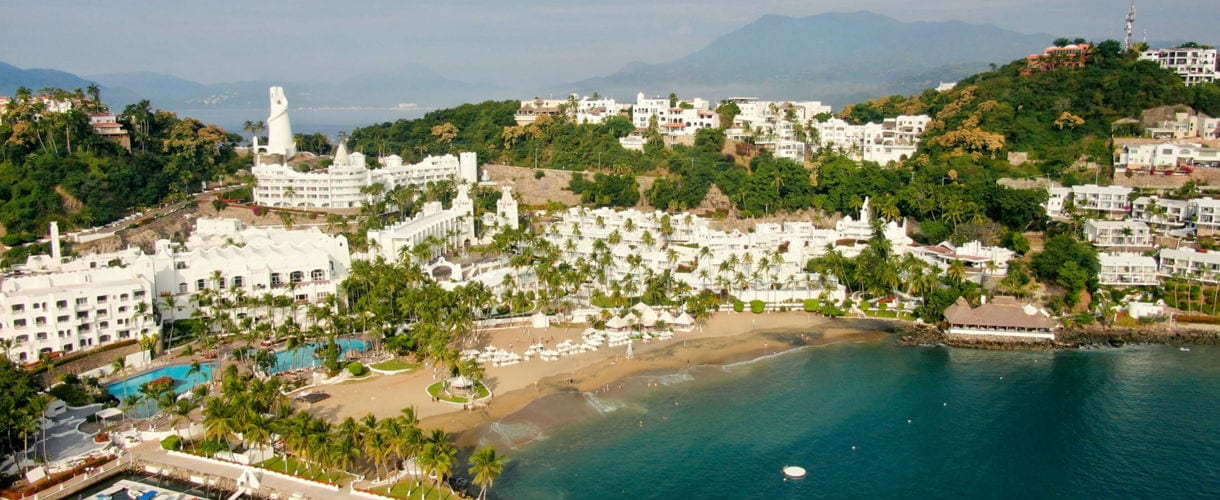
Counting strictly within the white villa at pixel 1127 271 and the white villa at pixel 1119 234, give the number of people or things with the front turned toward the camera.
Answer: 2

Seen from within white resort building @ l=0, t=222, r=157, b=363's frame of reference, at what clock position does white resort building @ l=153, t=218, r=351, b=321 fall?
white resort building @ l=153, t=218, r=351, b=321 is roughly at 10 o'clock from white resort building @ l=0, t=222, r=157, b=363.

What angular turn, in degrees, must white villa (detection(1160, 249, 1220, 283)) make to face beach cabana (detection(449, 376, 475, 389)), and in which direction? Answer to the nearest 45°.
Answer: approximately 45° to its right

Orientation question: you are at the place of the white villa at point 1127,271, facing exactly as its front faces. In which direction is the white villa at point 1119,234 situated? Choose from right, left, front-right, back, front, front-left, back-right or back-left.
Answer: back

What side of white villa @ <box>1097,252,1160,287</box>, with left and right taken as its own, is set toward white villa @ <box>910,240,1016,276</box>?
right

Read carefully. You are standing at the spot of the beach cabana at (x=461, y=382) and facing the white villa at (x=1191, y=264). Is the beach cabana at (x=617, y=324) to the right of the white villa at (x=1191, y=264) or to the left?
left

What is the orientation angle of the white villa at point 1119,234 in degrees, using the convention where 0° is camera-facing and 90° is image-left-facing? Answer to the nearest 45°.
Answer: approximately 0°

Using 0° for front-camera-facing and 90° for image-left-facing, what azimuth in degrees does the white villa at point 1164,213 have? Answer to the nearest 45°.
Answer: approximately 0°

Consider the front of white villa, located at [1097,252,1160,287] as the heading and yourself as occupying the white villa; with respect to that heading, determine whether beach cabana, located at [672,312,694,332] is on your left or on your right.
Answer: on your right

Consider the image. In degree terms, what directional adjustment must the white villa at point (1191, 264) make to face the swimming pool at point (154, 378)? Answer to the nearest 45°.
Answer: approximately 45° to its right
